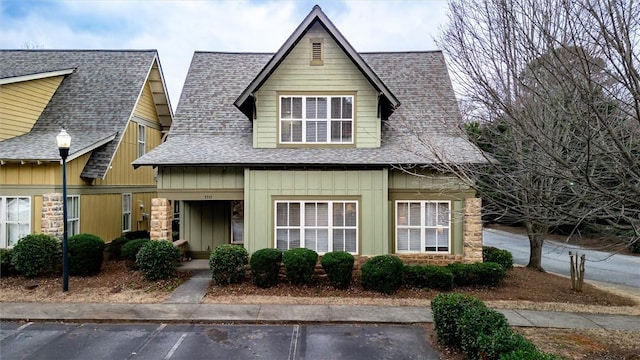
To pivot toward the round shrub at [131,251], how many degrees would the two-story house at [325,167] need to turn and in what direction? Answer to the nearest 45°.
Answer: approximately 90° to its right

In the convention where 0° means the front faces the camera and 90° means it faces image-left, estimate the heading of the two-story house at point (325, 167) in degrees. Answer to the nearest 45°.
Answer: approximately 0°

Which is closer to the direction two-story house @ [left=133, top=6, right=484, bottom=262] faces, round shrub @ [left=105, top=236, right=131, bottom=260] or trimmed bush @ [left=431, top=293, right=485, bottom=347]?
the trimmed bush

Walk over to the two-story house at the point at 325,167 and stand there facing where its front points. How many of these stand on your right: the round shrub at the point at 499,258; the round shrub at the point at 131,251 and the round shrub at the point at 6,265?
2

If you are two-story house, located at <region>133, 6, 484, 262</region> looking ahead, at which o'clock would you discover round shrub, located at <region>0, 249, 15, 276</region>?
The round shrub is roughly at 3 o'clock from the two-story house.

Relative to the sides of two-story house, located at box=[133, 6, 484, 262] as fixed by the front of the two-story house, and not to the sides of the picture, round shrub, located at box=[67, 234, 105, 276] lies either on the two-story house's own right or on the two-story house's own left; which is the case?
on the two-story house's own right
